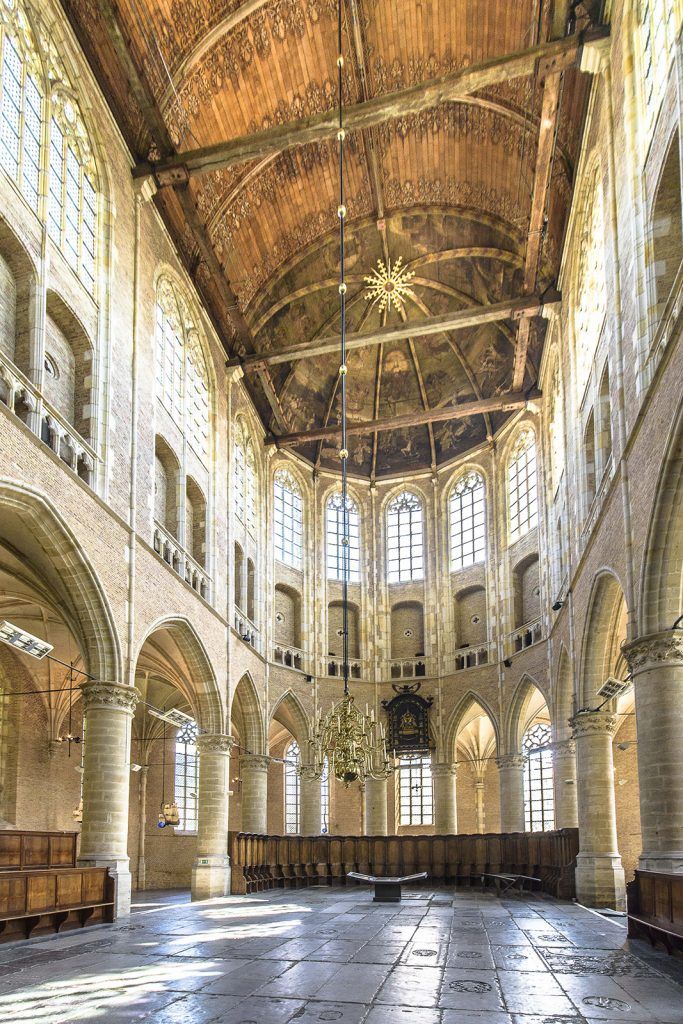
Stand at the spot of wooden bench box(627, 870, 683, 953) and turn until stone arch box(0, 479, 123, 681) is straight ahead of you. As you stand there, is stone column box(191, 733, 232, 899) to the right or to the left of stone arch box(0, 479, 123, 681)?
right

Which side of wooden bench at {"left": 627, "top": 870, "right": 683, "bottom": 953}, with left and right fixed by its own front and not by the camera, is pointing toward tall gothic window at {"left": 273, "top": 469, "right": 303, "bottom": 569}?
right

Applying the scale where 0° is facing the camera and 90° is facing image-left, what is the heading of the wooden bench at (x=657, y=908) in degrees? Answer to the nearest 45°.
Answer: approximately 45°

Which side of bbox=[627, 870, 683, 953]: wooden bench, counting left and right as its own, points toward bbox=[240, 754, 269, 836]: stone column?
right

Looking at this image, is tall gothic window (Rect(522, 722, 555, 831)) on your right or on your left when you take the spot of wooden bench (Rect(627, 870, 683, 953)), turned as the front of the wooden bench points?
on your right

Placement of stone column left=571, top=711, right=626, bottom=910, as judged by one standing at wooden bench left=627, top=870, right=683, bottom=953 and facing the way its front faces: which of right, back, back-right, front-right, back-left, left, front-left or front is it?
back-right

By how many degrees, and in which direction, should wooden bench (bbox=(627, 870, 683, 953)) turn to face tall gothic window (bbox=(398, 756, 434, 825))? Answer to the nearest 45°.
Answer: approximately 135° to its right
